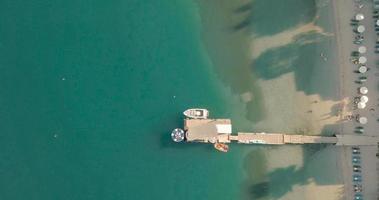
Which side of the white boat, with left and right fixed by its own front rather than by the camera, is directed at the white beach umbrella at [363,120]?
back

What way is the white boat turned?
to the viewer's left

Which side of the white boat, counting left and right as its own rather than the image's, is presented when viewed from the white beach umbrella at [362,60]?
back

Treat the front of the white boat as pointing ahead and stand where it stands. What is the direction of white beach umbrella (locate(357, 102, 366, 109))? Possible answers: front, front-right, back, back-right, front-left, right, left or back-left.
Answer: back

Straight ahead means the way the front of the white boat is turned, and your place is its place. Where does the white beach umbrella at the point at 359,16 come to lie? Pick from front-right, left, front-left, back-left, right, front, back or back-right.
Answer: back

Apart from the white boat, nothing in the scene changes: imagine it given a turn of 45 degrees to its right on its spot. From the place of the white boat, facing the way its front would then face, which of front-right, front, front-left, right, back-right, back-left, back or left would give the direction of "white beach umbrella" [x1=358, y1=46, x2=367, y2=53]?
back-right

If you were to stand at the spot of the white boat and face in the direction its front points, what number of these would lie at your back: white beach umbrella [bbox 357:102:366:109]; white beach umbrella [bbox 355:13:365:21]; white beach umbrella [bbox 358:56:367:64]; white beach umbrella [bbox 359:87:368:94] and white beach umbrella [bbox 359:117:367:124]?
5
